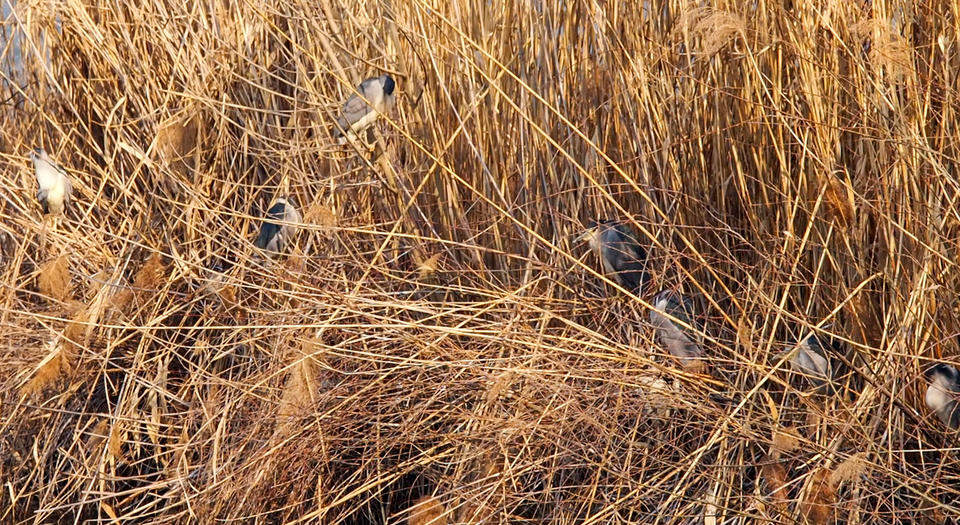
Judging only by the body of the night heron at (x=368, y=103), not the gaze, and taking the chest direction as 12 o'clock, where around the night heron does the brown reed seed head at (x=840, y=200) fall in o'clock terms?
The brown reed seed head is roughly at 1 o'clock from the night heron.

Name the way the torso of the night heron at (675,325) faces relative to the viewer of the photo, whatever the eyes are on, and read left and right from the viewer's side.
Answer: facing to the left of the viewer

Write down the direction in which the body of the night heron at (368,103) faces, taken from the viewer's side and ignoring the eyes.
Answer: to the viewer's right

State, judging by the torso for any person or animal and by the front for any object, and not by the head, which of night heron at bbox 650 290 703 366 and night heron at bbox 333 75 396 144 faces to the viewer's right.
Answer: night heron at bbox 333 75 396 144

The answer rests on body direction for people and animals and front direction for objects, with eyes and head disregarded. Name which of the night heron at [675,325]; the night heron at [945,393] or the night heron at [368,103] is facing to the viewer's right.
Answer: the night heron at [368,103]

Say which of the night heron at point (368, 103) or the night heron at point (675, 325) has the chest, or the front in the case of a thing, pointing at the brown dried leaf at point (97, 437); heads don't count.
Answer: the night heron at point (675, 325)

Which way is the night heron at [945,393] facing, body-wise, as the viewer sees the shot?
to the viewer's left
